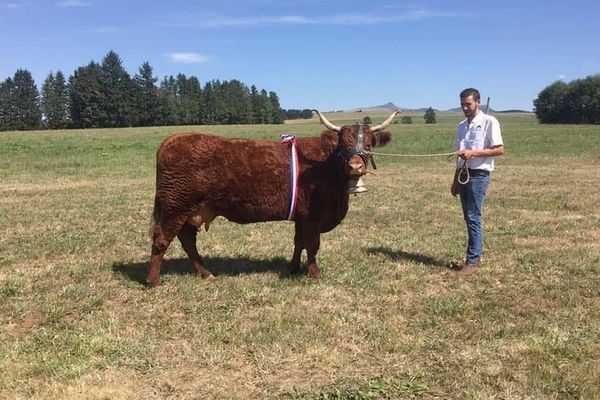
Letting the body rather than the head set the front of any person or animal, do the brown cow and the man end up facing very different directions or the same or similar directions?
very different directions

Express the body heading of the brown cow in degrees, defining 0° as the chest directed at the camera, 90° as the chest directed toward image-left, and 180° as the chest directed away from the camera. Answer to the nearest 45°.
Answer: approximately 270°

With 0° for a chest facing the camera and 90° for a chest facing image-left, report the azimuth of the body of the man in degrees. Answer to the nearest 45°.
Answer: approximately 45°

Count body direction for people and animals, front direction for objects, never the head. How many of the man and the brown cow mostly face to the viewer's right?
1

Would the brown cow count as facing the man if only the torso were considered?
yes
